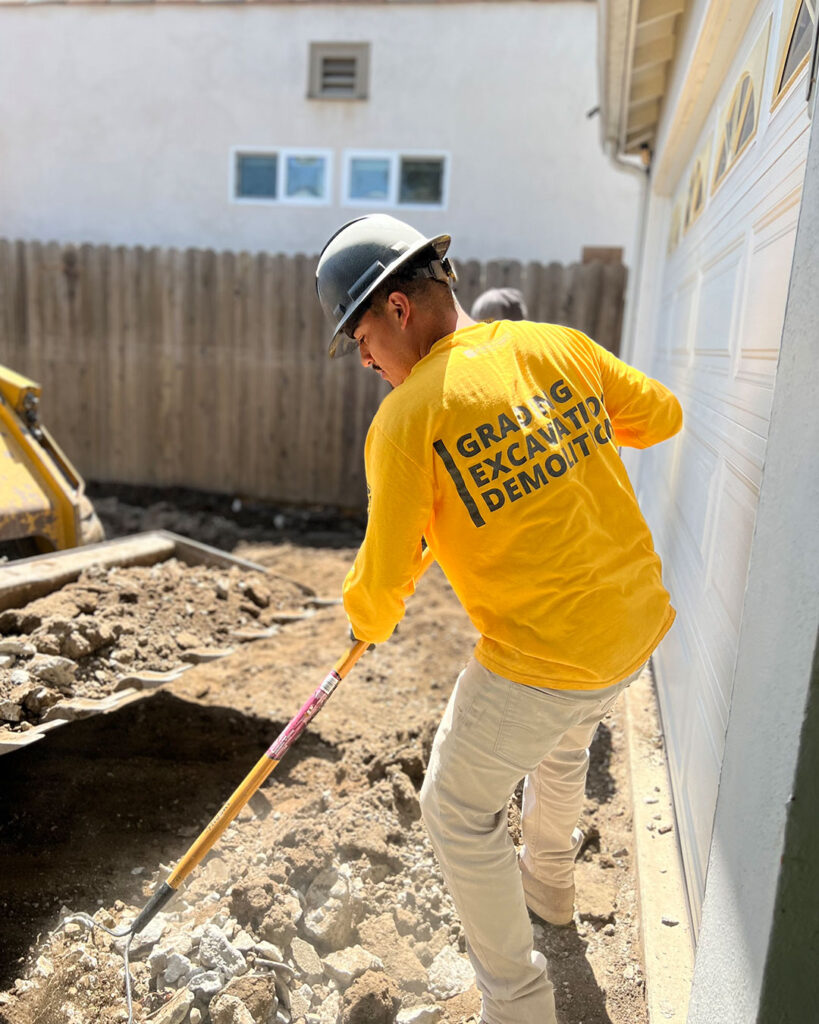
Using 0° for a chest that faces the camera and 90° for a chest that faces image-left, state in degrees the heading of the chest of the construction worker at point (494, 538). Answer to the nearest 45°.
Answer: approximately 135°

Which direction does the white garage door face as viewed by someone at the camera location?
facing to the left of the viewer

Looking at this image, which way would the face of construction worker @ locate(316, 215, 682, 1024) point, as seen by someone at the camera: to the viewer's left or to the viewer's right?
to the viewer's left

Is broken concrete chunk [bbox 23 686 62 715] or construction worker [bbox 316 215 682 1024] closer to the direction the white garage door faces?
the broken concrete chunk

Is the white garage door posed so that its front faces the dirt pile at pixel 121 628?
yes
